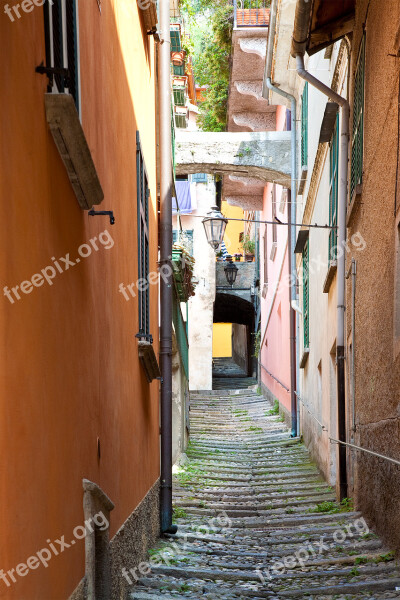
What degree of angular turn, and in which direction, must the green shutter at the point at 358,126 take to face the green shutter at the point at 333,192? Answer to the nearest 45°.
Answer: approximately 90° to its right

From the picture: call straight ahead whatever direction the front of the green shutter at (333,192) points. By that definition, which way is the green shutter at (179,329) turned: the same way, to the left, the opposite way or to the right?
the opposite way

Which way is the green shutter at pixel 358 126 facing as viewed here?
to the viewer's left

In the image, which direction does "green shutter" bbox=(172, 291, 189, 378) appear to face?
to the viewer's right

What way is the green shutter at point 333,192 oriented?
to the viewer's left

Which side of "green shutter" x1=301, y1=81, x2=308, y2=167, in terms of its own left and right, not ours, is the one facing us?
left

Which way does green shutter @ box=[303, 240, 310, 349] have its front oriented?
to the viewer's left

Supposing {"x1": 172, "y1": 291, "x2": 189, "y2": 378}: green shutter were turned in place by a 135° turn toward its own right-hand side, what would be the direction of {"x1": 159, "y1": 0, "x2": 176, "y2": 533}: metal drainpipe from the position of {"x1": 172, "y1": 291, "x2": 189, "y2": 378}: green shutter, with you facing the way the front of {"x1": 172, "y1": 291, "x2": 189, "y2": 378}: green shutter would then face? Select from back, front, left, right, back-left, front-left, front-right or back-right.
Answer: front-left

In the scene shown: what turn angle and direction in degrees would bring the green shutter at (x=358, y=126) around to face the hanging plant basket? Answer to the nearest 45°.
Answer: approximately 45° to its right
